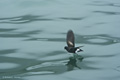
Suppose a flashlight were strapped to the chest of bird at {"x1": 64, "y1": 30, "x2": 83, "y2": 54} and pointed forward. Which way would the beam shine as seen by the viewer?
to the viewer's left
